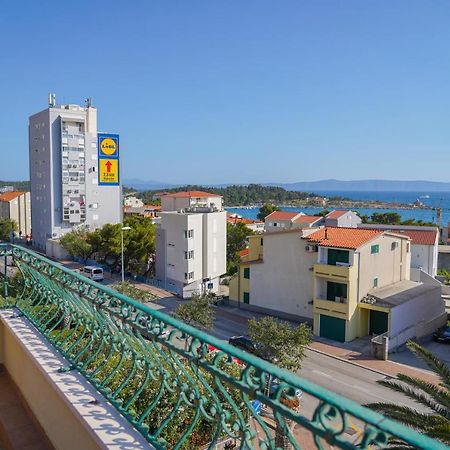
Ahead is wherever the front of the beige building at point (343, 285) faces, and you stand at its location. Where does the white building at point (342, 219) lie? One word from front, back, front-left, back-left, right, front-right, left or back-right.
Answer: back-right

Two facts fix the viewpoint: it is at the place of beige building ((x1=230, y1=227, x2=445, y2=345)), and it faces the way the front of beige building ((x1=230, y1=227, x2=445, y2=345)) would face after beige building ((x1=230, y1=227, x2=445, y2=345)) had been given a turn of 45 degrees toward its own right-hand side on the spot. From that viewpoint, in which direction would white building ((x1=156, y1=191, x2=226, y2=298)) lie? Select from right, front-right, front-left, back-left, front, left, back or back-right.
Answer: front-right

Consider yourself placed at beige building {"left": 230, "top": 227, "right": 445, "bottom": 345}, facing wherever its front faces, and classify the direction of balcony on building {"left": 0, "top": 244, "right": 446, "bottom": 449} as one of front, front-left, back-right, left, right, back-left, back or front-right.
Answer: front-left

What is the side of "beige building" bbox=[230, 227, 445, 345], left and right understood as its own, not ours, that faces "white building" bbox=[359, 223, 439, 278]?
back

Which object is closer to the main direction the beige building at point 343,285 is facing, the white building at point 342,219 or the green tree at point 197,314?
the green tree

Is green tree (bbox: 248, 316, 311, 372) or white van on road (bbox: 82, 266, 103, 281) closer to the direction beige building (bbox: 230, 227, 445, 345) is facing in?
the green tree

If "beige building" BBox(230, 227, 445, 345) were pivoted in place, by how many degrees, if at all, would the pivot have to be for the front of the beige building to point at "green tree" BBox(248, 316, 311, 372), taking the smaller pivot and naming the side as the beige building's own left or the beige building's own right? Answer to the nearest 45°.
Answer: approximately 45° to the beige building's own left

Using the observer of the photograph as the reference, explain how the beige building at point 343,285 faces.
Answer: facing the viewer and to the left of the viewer

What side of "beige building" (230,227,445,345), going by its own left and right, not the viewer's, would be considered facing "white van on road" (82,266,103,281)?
right

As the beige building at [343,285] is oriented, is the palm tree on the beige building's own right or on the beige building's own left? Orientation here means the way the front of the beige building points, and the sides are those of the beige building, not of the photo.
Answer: on the beige building's own left

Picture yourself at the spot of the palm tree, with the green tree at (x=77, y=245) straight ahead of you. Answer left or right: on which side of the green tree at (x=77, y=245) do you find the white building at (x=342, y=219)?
right

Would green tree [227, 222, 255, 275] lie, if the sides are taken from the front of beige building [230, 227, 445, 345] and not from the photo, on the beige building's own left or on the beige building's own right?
on the beige building's own right
